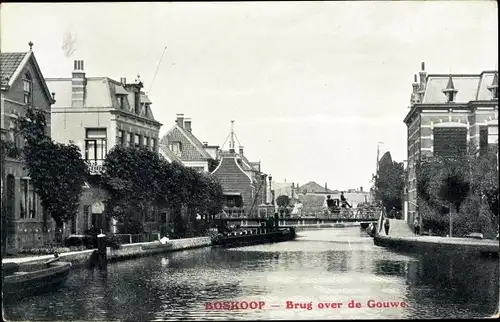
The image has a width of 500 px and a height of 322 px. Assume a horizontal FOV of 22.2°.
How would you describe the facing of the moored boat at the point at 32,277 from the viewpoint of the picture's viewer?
facing away from the viewer and to the right of the viewer
